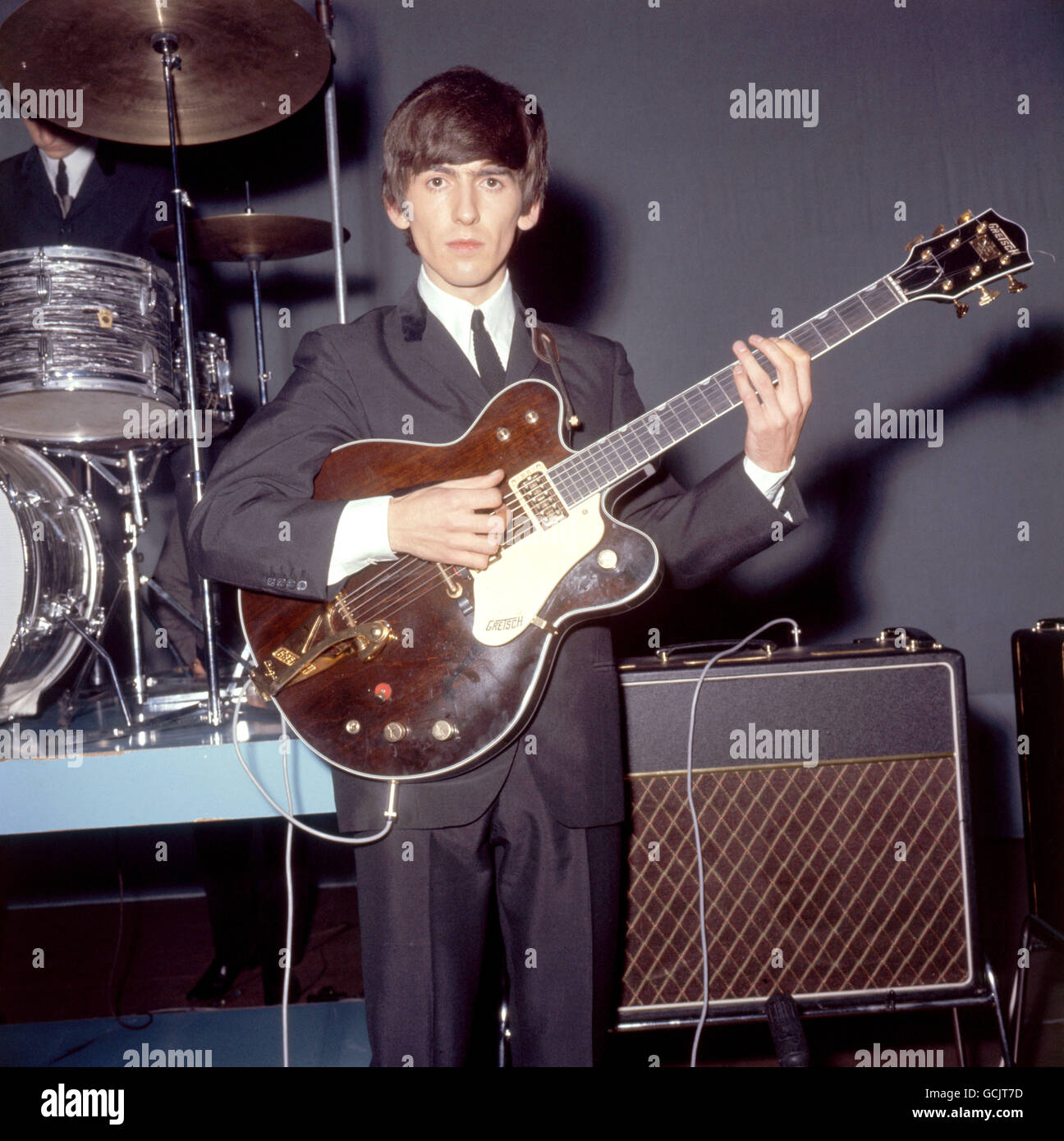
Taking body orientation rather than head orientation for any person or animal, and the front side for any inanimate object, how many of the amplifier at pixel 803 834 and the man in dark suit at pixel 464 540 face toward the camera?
2

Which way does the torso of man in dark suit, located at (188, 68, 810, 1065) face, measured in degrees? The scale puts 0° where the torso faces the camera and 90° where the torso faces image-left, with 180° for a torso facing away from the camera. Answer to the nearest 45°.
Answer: approximately 0°

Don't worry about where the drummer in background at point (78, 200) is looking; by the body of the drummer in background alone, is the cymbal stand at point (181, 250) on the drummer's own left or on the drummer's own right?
on the drummer's own left

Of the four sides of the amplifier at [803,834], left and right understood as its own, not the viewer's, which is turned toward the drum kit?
right

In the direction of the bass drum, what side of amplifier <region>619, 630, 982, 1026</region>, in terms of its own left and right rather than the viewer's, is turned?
right

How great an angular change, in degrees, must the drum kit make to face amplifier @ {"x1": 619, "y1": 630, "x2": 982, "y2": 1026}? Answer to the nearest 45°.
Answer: approximately 90° to its left
